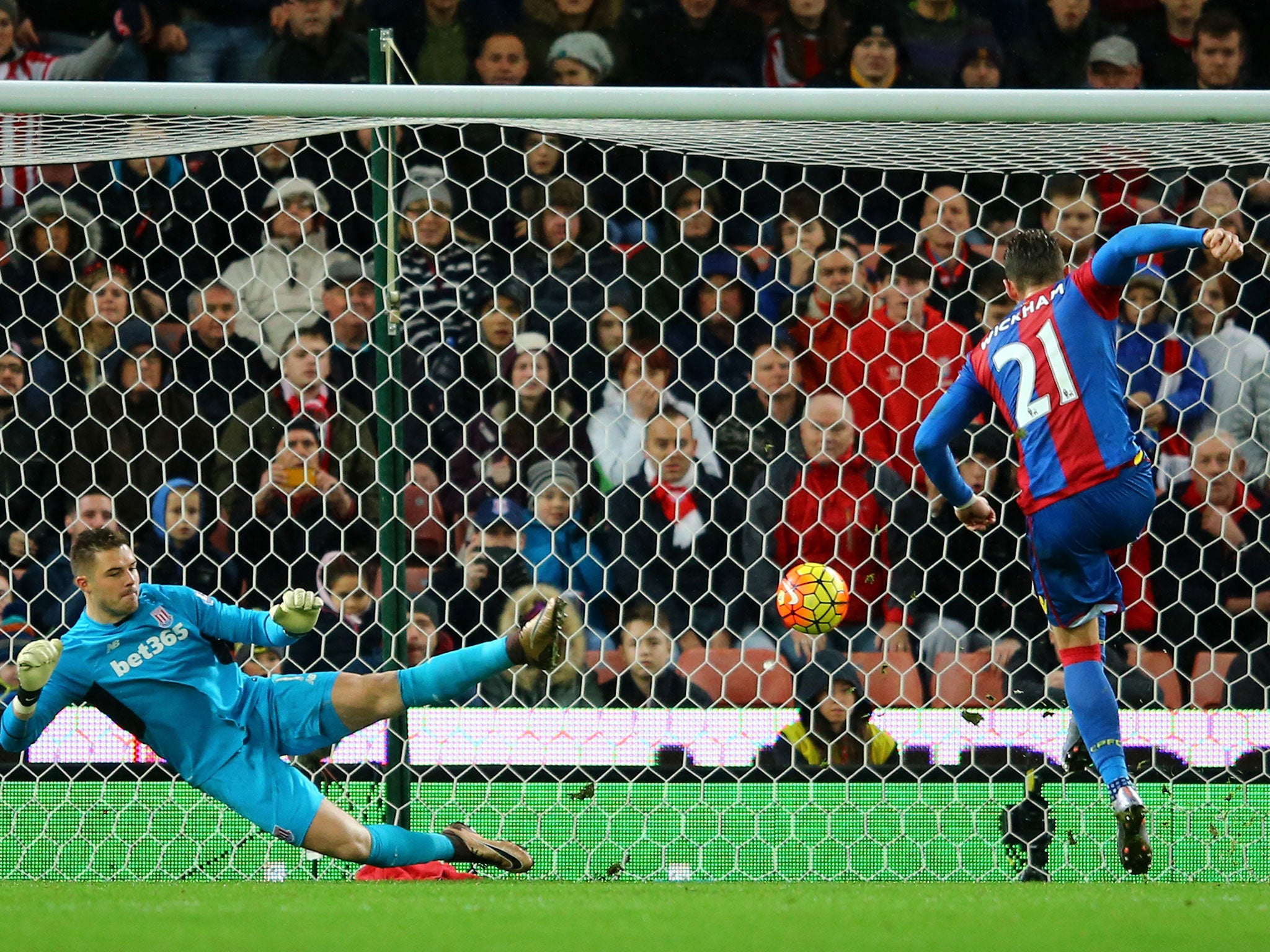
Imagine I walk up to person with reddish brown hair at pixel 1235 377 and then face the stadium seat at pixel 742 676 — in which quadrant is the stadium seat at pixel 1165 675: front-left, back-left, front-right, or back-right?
front-left

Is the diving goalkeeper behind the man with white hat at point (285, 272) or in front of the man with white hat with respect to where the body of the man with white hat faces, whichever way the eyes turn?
in front

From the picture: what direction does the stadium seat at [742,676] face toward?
toward the camera

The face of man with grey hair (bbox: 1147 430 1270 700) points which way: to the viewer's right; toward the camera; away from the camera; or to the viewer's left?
toward the camera

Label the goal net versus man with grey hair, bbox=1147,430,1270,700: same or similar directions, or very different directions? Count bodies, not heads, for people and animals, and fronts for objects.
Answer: same or similar directions

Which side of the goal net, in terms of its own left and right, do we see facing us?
front

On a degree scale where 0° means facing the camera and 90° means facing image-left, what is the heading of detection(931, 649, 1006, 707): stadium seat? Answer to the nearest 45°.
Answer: approximately 0°

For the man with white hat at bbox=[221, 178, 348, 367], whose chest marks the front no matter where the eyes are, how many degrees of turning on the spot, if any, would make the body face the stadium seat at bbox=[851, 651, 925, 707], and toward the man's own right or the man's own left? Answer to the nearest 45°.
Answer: approximately 45° to the man's own left

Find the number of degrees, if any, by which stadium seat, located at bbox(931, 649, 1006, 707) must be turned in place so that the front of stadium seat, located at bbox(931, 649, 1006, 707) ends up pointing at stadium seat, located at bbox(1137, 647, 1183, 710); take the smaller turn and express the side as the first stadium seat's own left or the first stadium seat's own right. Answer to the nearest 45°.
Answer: approximately 90° to the first stadium seat's own left

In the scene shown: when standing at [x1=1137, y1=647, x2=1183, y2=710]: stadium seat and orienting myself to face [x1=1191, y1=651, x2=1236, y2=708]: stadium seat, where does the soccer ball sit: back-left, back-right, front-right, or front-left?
back-right

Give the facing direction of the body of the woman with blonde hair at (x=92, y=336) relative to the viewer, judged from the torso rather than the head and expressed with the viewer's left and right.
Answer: facing the viewer

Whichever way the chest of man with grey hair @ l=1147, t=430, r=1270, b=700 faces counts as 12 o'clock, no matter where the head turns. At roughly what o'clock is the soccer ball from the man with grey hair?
The soccer ball is roughly at 1 o'clock from the man with grey hair.

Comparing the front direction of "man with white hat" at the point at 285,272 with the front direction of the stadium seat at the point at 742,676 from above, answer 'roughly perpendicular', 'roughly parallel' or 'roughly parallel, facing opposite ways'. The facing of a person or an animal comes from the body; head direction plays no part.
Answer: roughly parallel
